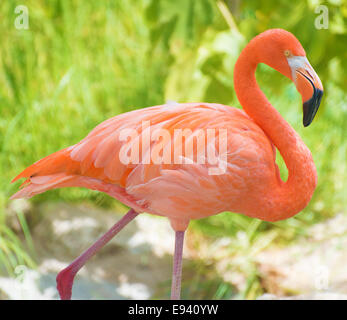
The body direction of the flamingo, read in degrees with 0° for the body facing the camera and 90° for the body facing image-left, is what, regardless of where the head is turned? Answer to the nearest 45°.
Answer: approximately 270°

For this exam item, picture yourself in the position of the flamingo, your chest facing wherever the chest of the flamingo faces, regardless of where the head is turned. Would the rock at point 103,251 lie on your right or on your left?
on your left
